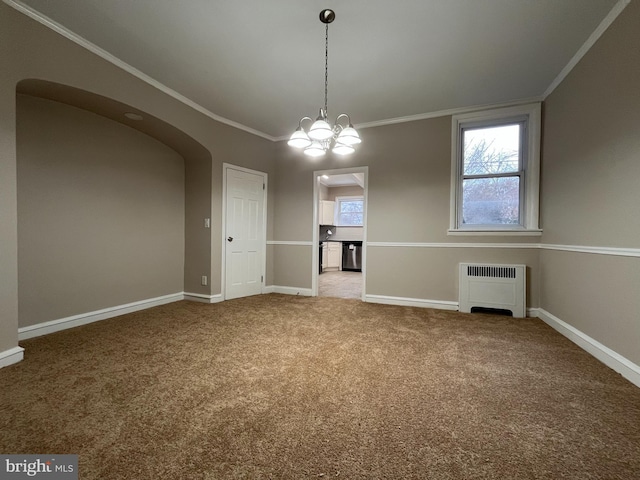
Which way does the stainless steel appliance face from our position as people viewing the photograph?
facing the viewer

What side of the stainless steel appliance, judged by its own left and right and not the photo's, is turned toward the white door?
front

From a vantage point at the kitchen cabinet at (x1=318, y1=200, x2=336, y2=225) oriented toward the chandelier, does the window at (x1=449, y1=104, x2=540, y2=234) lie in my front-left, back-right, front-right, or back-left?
front-left

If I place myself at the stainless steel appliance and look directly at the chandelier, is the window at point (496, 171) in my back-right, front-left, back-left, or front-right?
front-left

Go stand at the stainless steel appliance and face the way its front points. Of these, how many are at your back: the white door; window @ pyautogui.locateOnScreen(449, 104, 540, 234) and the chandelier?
0

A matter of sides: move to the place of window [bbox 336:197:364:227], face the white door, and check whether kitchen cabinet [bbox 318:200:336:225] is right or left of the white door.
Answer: right

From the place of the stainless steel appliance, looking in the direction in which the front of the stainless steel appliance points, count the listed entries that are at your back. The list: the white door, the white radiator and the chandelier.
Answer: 0

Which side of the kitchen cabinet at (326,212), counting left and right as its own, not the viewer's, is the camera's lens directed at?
front

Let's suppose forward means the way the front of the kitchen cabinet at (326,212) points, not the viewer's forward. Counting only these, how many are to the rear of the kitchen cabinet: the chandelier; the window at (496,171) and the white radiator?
0

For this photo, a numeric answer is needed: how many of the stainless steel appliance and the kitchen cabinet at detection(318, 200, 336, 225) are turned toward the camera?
2

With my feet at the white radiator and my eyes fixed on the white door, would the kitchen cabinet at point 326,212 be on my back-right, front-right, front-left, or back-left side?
front-right

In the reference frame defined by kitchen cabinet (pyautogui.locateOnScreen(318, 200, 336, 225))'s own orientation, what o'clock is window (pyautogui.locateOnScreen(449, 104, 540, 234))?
The window is roughly at 11 o'clock from the kitchen cabinet.

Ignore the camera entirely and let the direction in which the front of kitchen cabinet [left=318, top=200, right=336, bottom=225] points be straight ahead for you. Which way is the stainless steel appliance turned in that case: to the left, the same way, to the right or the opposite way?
the same way

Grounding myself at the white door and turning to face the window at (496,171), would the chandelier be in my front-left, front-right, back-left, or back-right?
front-right
